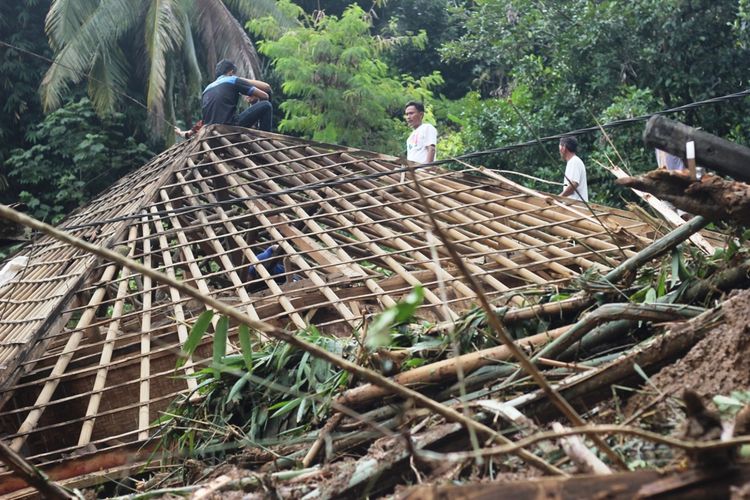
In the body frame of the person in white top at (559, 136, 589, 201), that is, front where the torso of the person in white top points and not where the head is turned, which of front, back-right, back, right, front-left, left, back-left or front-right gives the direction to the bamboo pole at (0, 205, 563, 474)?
left

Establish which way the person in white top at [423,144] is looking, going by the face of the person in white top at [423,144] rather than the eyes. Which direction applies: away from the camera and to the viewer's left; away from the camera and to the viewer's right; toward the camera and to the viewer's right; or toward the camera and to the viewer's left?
toward the camera and to the viewer's left

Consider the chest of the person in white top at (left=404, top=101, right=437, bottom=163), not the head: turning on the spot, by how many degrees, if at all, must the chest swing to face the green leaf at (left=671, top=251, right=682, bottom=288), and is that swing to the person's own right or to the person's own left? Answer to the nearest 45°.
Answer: approximately 45° to the person's own left

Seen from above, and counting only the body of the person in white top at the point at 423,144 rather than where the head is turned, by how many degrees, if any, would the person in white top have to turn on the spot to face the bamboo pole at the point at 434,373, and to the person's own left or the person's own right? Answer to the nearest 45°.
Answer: approximately 45° to the person's own left

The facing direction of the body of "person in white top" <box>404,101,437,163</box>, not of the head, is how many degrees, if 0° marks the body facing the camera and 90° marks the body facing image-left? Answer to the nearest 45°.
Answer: approximately 45°

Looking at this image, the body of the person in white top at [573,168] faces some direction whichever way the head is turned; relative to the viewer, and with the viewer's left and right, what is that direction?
facing to the left of the viewer

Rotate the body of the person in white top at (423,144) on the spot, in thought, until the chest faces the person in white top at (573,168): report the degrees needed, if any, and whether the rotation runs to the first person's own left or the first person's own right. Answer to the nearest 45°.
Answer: approximately 90° to the first person's own left

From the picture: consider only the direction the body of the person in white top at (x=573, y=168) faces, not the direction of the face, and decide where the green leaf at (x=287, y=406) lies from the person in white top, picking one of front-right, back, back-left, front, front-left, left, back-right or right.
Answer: left

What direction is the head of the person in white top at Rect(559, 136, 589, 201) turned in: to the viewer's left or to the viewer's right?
to the viewer's left
